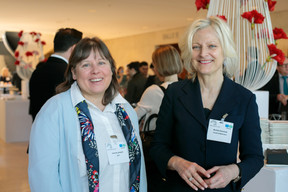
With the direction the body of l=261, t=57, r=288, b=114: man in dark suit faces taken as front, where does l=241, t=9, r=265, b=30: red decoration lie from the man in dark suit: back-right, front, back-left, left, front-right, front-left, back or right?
front-right

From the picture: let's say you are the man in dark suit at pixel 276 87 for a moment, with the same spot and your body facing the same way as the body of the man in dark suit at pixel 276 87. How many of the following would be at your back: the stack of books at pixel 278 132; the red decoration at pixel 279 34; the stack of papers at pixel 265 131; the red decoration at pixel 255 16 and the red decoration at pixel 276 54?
0

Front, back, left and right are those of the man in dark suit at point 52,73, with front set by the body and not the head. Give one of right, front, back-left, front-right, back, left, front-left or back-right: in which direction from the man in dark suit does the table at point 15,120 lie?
front-left

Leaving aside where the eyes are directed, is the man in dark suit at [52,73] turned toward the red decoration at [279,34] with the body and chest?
no

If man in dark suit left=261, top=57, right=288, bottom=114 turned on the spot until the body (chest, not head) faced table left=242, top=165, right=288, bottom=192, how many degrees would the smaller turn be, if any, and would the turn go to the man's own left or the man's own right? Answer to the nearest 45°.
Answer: approximately 45° to the man's own right

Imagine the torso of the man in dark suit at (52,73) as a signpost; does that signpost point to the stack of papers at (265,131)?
no
